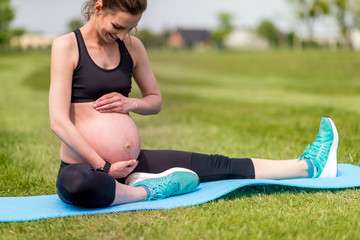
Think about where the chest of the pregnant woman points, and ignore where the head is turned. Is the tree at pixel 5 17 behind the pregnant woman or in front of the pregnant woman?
behind

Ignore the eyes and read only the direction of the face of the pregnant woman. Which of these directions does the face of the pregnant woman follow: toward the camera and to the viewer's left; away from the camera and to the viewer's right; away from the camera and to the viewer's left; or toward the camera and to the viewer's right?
toward the camera and to the viewer's right

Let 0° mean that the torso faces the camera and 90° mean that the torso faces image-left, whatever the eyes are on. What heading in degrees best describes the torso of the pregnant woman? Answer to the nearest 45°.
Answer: approximately 315°
